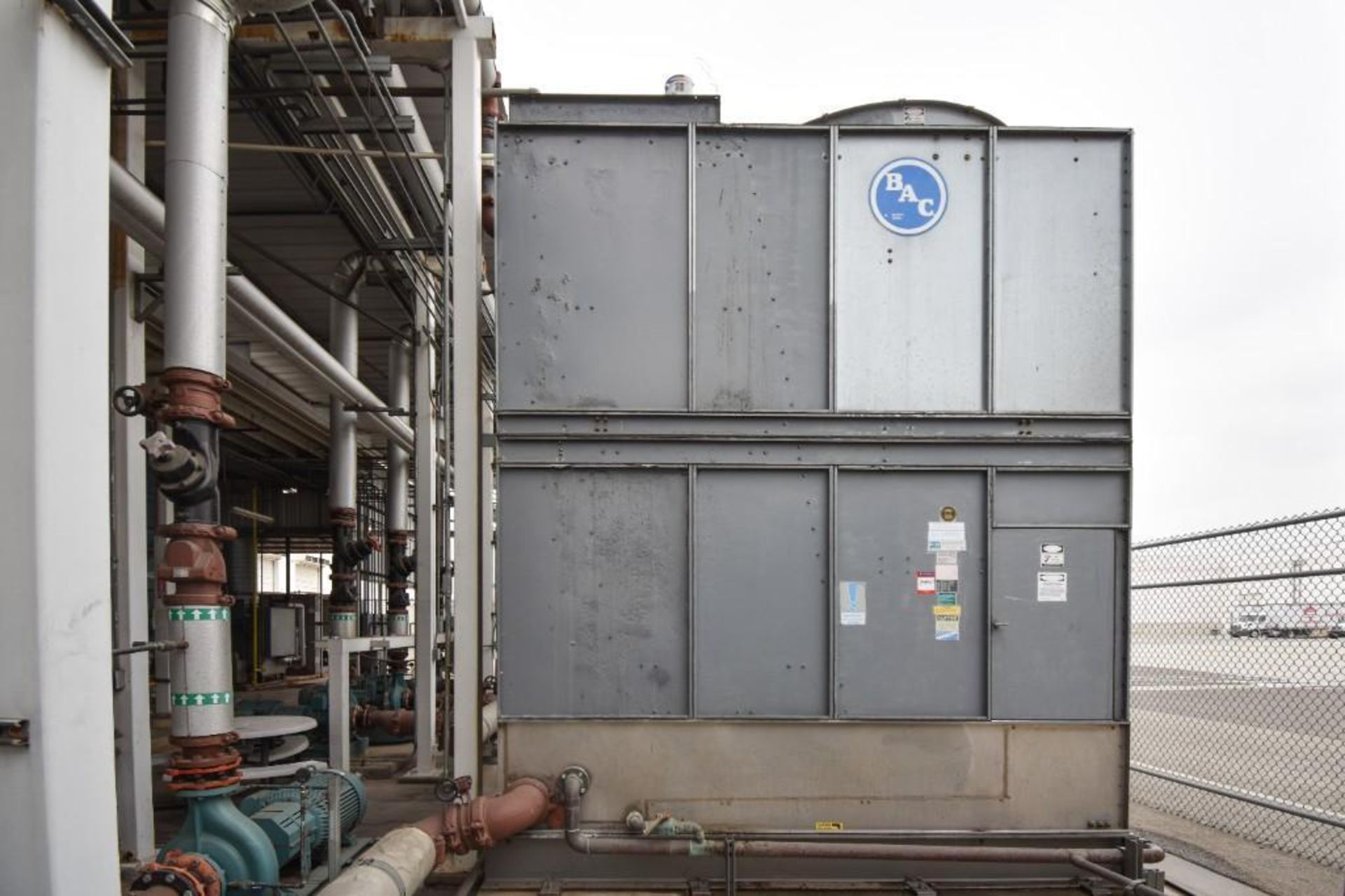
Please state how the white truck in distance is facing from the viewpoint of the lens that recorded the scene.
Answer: facing to the left of the viewer

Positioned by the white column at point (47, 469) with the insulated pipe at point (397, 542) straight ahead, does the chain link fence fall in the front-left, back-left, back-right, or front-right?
front-right

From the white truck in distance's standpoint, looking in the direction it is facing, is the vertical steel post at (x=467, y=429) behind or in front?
in front
